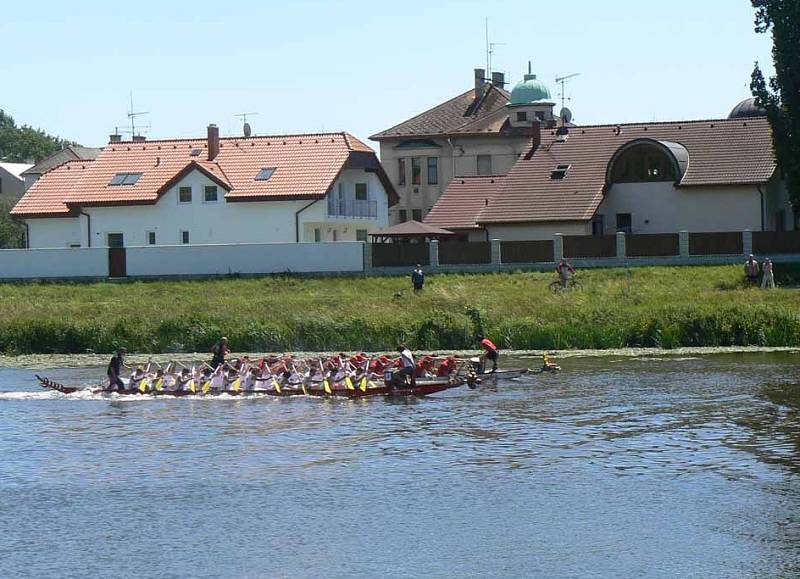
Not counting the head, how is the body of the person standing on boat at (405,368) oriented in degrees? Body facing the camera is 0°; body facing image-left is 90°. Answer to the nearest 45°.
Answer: approximately 90°

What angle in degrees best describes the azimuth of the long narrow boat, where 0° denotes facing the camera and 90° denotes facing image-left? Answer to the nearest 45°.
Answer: approximately 270°

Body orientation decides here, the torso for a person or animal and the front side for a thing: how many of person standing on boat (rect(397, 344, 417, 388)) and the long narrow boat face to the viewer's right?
1

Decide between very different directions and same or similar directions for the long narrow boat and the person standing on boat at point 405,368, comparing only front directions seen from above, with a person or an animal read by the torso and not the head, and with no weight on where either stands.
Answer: very different directions
